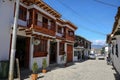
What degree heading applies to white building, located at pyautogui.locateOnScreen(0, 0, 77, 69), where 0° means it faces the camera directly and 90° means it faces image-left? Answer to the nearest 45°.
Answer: approximately 315°
